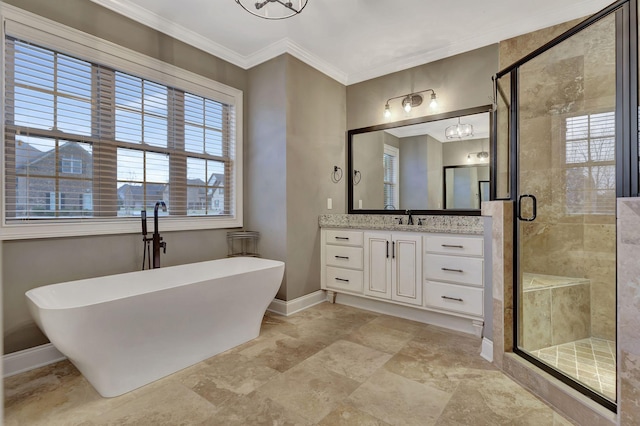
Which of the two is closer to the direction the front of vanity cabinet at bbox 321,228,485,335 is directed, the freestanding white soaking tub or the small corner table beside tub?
the freestanding white soaking tub

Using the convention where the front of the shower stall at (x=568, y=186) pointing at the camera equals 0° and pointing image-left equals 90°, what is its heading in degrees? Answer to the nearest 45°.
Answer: approximately 45°

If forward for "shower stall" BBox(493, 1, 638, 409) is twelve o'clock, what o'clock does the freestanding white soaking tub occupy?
The freestanding white soaking tub is roughly at 12 o'clock from the shower stall.

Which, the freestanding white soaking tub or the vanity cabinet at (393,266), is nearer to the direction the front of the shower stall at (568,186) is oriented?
the freestanding white soaking tub

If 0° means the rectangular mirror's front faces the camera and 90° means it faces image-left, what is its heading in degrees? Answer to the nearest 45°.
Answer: approximately 45°

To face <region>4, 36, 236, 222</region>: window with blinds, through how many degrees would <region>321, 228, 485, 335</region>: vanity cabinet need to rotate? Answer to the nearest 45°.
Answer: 0° — it already faces it
